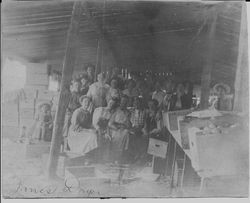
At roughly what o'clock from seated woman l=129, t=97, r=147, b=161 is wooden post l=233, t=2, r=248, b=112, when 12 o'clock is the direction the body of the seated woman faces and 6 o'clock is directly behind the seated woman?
The wooden post is roughly at 9 o'clock from the seated woman.

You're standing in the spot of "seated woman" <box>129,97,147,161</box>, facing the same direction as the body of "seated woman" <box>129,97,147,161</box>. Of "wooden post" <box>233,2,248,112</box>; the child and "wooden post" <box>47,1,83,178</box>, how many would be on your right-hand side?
2

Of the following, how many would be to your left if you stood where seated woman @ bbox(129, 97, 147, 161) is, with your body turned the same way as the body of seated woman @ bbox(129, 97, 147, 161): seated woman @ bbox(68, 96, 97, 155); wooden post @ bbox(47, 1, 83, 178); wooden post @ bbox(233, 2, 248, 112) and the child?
1

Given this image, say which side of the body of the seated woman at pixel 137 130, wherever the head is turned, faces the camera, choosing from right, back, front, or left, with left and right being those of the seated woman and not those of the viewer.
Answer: front

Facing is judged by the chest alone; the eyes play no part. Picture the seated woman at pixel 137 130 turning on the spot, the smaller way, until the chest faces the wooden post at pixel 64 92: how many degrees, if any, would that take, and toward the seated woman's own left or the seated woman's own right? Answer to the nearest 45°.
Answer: approximately 90° to the seated woman's own right

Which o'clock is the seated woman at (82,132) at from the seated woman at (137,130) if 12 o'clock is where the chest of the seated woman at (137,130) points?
the seated woman at (82,132) is roughly at 3 o'clock from the seated woman at (137,130).
